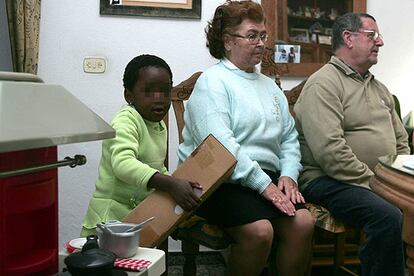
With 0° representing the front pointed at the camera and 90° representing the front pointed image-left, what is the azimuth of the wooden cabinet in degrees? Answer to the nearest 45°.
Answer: approximately 0°

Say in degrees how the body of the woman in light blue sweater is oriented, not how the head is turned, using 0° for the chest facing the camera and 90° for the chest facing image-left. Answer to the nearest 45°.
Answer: approximately 315°

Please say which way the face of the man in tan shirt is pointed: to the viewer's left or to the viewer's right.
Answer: to the viewer's right

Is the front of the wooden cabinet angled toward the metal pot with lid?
yes

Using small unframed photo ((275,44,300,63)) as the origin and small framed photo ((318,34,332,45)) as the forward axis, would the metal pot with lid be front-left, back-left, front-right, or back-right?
back-right
